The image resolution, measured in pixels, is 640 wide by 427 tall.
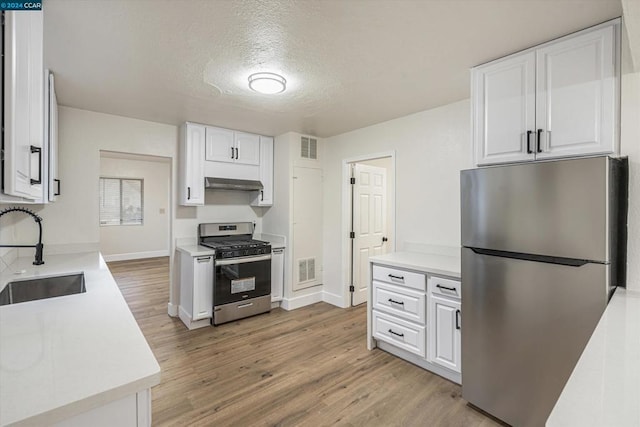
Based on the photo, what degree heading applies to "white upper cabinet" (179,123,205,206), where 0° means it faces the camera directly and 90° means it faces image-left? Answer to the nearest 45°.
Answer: approximately 315°

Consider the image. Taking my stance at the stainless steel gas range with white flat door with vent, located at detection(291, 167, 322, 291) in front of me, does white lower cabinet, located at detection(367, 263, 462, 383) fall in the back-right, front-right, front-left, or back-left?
front-right

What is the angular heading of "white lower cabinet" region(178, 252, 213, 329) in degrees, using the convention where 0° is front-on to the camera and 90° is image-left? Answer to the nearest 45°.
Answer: approximately 315°

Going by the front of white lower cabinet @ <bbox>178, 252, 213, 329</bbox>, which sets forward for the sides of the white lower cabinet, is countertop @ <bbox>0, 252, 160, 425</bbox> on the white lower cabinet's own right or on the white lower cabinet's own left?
on the white lower cabinet's own right

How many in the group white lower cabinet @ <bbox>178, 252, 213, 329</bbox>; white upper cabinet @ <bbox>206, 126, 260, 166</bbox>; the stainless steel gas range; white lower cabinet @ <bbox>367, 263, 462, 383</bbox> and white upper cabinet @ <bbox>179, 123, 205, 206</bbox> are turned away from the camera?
0

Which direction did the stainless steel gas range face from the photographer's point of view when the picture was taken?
facing the viewer and to the right of the viewer

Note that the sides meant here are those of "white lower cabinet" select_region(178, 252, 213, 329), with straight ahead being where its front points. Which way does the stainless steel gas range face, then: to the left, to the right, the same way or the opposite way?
the same way

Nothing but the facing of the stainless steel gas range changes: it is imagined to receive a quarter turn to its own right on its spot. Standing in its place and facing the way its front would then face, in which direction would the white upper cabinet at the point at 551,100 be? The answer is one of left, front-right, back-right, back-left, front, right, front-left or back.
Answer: left

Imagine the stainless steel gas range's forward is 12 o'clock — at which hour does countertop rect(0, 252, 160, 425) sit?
The countertop is roughly at 2 o'clock from the stainless steel gas range.

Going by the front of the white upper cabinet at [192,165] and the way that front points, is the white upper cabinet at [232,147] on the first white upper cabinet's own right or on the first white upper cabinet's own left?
on the first white upper cabinet's own left

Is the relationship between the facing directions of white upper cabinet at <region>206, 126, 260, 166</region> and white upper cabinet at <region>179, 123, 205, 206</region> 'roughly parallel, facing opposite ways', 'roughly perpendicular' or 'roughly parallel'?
roughly parallel

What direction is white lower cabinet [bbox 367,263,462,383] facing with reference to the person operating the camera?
facing the viewer and to the left of the viewer

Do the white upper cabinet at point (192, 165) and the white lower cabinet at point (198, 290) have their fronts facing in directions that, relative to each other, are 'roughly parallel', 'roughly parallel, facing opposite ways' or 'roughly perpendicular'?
roughly parallel
